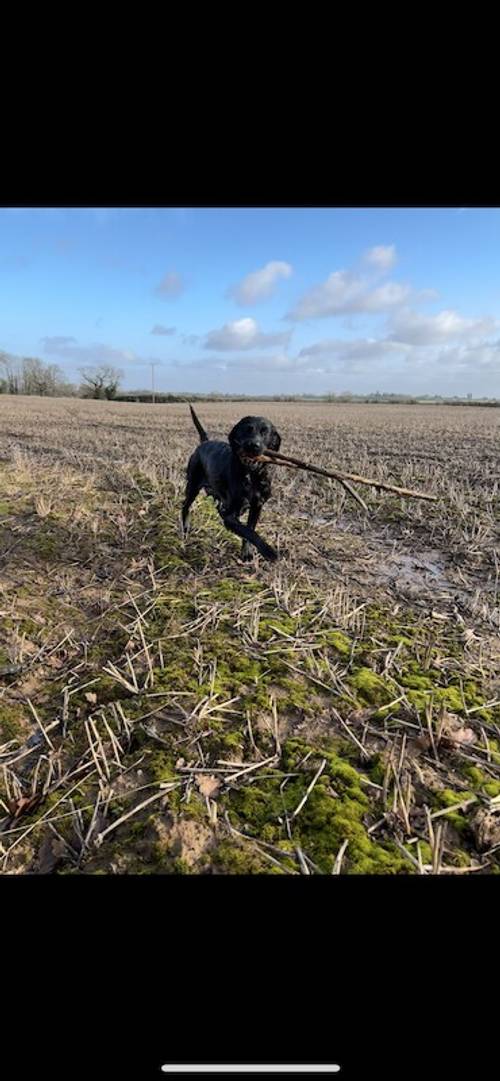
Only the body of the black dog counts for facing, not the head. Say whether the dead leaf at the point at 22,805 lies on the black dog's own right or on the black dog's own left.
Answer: on the black dog's own right

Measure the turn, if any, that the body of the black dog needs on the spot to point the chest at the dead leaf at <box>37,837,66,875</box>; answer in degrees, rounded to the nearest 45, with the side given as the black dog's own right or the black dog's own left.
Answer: approximately 45° to the black dog's own right

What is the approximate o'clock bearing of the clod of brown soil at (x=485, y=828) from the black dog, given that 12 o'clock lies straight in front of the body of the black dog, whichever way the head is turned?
The clod of brown soil is roughly at 1 o'clock from the black dog.

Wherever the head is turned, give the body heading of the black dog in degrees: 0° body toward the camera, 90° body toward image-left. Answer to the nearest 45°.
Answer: approximately 315°

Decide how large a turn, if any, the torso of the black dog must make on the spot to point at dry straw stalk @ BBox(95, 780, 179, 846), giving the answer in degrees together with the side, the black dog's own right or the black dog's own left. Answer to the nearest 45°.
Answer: approximately 45° to the black dog's own right
